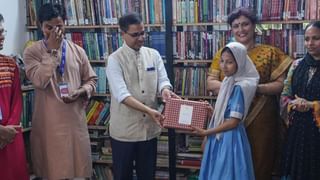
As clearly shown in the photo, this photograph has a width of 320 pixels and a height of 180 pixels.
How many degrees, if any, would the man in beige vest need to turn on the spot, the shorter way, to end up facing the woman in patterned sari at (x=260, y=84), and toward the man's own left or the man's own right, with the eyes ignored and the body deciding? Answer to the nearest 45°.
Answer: approximately 45° to the man's own left

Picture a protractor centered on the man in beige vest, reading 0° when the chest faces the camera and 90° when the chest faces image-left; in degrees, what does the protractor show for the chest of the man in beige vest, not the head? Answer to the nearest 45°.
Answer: approximately 315°

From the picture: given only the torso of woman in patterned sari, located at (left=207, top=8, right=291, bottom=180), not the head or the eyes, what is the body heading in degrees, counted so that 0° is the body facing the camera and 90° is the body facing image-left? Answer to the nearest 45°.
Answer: approximately 0°

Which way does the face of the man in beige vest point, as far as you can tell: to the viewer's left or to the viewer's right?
to the viewer's right

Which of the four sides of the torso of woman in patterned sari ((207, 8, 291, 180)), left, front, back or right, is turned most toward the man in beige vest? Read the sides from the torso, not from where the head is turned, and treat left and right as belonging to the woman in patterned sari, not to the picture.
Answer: right
